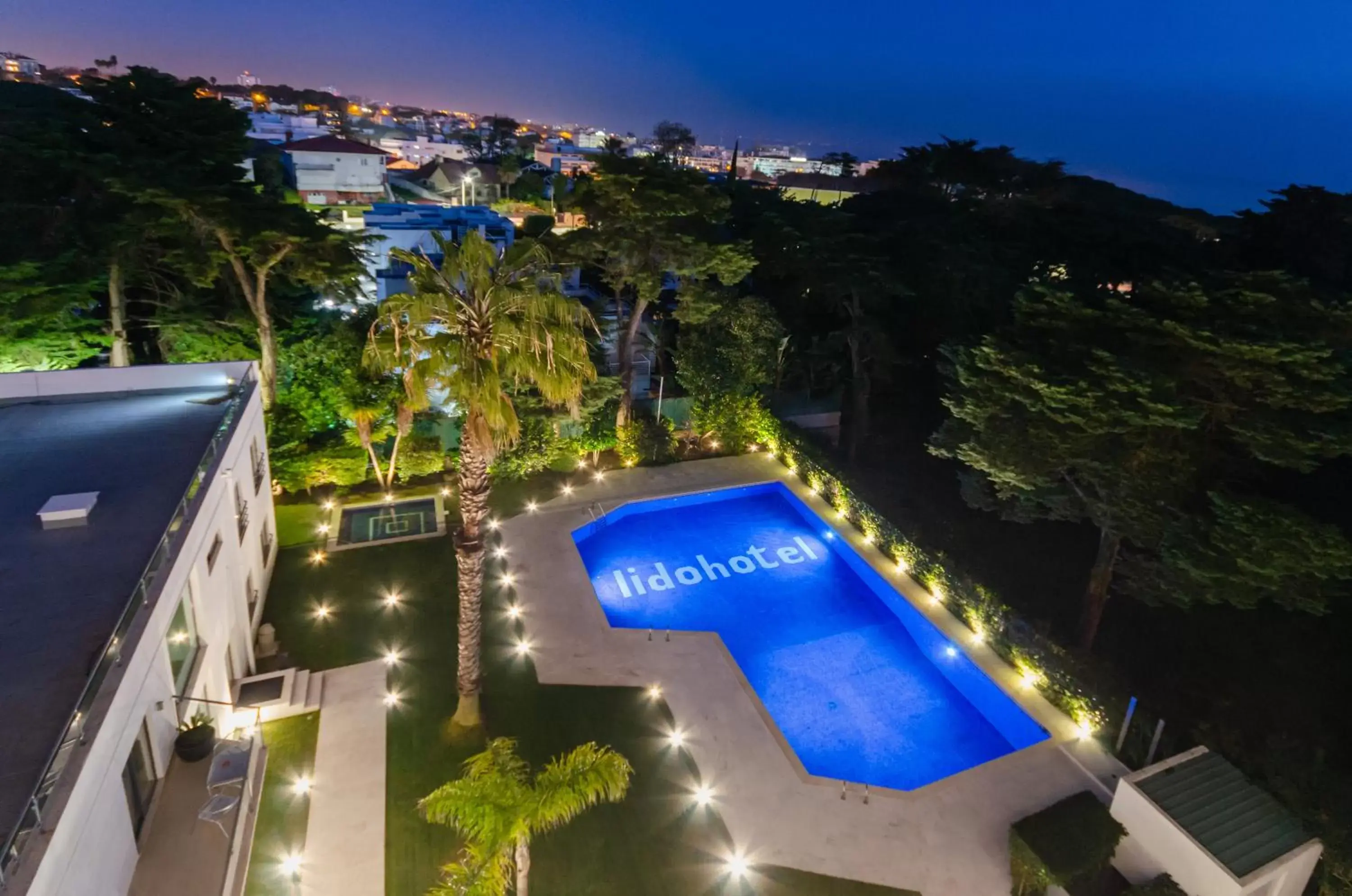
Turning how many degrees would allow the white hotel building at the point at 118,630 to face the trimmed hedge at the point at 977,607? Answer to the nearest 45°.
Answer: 0° — it already faces it

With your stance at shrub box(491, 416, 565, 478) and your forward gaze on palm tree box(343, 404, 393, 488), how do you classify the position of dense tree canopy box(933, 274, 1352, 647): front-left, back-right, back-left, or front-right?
back-left

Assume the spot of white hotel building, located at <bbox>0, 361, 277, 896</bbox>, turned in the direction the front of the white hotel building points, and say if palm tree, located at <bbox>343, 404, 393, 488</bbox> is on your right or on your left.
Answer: on your left

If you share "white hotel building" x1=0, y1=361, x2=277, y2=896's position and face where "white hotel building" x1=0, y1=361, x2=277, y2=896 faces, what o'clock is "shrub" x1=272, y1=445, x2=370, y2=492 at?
The shrub is roughly at 10 o'clock from the white hotel building.

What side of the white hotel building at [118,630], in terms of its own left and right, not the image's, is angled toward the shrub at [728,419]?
front

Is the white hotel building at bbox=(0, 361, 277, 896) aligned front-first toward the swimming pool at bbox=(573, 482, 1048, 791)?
yes

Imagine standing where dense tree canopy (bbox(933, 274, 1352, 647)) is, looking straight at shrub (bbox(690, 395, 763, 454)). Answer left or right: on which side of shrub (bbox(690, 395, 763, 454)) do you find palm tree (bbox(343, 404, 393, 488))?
left

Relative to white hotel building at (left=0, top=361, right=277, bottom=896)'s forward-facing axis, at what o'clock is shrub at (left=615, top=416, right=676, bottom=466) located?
The shrub is roughly at 11 o'clock from the white hotel building.

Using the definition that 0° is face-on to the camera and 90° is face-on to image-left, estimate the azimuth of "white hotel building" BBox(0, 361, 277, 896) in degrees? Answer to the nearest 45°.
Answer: approximately 270°

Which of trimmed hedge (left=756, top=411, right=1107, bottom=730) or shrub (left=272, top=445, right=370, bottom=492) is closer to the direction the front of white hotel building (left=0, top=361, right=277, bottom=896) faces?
the trimmed hedge

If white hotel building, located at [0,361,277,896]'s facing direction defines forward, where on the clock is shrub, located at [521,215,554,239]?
The shrub is roughly at 10 o'clock from the white hotel building.

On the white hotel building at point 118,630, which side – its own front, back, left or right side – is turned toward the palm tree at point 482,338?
front

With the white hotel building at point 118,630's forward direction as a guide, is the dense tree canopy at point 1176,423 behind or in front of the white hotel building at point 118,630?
in front

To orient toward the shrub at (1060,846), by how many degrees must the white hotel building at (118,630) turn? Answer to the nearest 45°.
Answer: approximately 45° to its right
